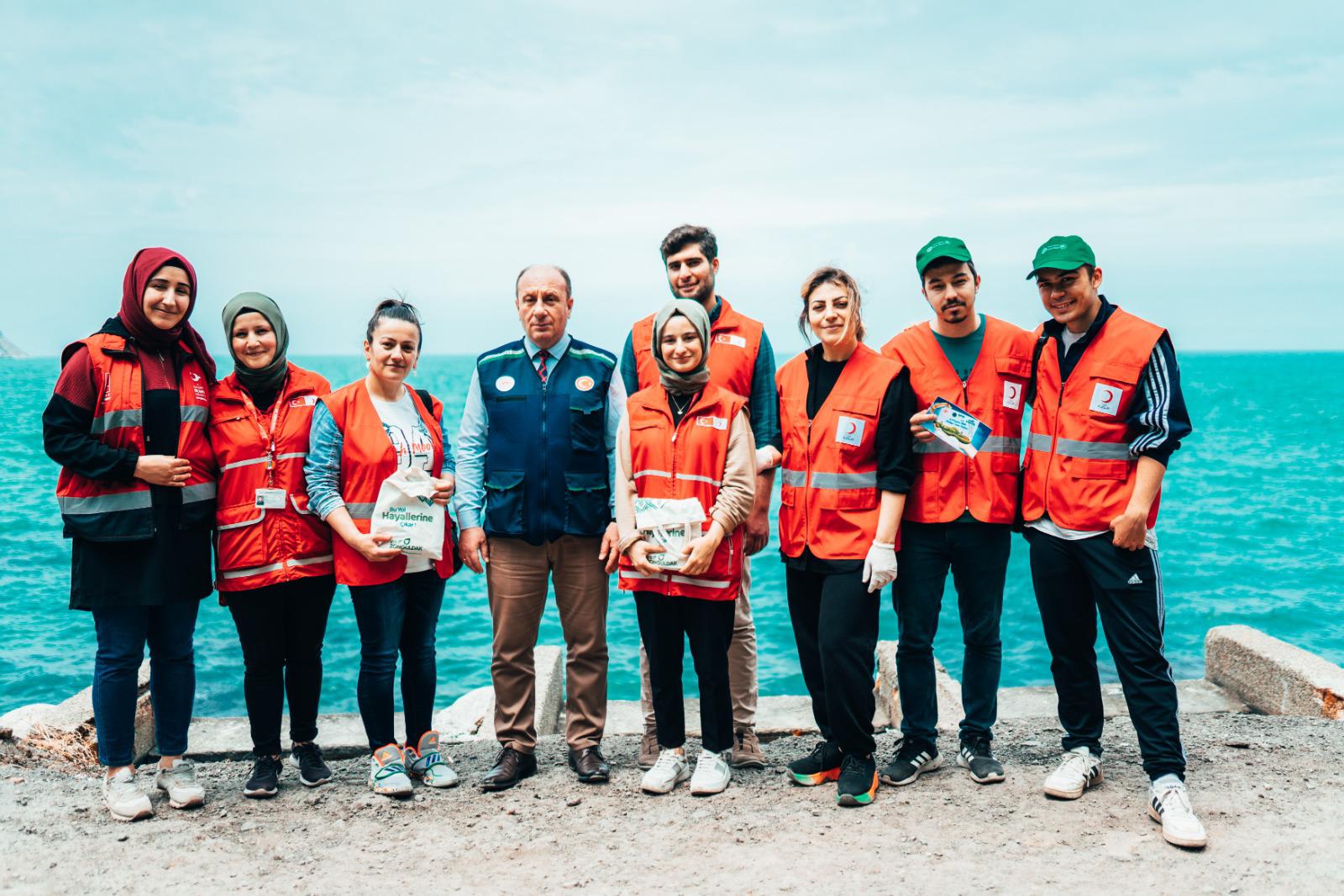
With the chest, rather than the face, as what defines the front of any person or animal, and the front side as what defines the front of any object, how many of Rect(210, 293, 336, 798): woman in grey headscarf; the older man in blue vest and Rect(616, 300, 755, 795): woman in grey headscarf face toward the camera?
3

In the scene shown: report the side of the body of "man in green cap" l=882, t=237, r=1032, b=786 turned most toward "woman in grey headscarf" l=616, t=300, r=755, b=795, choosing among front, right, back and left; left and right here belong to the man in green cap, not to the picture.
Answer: right

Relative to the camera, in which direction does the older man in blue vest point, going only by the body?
toward the camera

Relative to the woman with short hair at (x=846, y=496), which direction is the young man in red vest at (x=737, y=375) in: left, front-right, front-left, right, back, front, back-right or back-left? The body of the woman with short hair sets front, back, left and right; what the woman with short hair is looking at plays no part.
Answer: right

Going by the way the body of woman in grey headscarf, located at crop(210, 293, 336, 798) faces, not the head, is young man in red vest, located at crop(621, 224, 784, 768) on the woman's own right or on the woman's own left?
on the woman's own left

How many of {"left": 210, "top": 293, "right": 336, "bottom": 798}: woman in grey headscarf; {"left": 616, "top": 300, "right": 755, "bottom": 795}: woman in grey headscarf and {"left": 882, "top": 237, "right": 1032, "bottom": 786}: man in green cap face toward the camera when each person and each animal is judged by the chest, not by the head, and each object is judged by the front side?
3

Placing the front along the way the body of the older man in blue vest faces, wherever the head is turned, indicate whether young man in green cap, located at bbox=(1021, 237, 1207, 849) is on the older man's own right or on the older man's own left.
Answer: on the older man's own left

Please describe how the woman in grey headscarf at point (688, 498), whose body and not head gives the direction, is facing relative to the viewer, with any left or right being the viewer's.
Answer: facing the viewer

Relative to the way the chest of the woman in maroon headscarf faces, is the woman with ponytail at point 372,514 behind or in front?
in front
